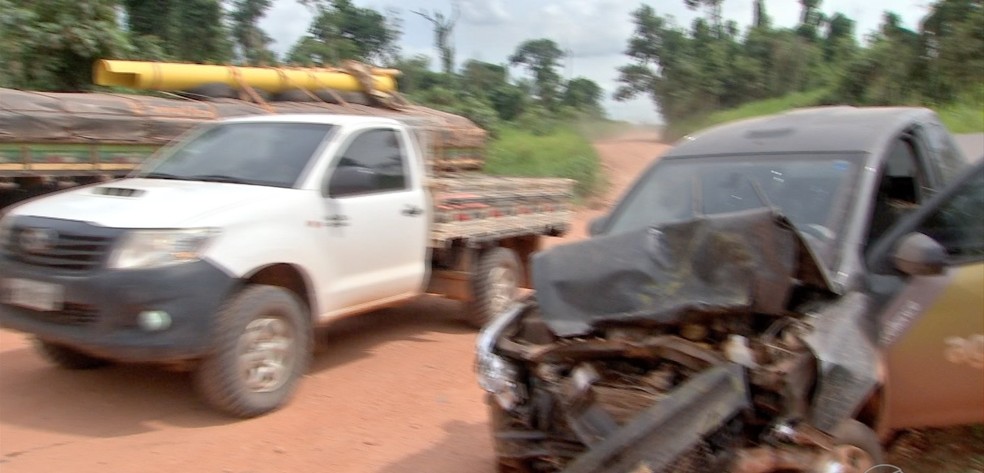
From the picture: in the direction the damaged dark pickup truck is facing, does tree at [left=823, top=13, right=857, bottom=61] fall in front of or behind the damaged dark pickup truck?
behind

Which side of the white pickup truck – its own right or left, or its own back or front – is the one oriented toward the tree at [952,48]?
back

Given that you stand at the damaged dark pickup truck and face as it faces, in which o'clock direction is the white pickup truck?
The white pickup truck is roughly at 2 o'clock from the damaged dark pickup truck.

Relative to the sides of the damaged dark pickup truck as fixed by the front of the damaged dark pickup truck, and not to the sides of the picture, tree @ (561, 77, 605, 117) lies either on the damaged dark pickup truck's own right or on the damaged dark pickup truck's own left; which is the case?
on the damaged dark pickup truck's own right

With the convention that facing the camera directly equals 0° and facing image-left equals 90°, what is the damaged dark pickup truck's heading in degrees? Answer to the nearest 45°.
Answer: approximately 45°

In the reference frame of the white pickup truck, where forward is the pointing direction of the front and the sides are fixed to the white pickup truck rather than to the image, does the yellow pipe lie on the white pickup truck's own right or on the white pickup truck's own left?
on the white pickup truck's own right

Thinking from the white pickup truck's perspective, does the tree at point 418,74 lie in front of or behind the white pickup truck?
behind

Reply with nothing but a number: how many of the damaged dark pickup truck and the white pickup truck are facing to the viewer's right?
0

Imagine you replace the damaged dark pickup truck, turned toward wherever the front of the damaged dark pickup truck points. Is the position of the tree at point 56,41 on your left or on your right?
on your right

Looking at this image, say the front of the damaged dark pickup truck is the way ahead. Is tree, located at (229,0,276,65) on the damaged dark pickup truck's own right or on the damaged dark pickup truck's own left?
on the damaged dark pickup truck's own right

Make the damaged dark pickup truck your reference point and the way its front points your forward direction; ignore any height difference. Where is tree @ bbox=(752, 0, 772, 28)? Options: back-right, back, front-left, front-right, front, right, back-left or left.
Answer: back-right

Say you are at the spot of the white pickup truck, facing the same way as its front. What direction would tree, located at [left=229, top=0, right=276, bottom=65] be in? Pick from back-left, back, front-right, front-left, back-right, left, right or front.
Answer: back-right

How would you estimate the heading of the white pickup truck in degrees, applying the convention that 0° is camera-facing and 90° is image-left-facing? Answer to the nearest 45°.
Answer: approximately 45°
